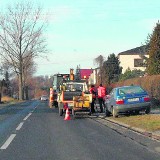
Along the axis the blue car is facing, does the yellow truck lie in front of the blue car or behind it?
in front

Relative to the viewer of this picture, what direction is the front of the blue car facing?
facing away from the viewer and to the left of the viewer
